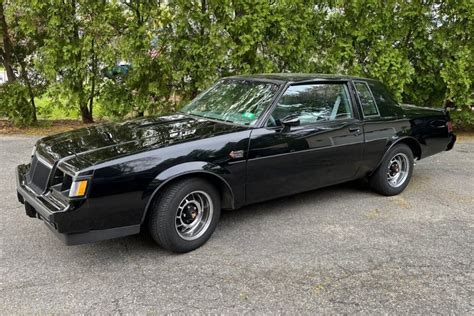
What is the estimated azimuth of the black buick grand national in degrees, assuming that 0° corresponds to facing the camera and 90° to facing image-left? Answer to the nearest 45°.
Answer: approximately 45°

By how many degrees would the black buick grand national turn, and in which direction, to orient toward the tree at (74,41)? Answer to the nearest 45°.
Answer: approximately 90° to its right
